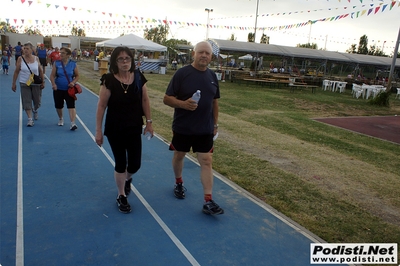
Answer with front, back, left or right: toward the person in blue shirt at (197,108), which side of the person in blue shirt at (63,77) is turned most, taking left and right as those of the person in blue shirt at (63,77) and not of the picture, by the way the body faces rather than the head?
front

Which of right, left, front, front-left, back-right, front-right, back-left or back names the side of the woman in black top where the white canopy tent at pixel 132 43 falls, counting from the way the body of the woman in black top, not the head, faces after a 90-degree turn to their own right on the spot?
right

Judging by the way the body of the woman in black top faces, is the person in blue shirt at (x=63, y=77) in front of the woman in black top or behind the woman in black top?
behind

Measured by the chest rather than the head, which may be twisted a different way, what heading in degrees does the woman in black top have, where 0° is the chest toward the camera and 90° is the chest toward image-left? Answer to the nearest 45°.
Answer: approximately 0°

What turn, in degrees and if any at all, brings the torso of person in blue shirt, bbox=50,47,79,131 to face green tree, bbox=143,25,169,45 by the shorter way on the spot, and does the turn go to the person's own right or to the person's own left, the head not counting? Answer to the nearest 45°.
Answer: approximately 180°

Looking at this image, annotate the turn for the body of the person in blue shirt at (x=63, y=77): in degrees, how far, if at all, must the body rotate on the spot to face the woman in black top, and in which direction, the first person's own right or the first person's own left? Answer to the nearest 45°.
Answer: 0° — they already face them

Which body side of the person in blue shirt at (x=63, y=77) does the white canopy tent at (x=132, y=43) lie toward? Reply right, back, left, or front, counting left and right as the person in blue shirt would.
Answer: back

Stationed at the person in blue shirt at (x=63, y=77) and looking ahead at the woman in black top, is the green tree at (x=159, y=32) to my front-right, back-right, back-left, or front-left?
back-left

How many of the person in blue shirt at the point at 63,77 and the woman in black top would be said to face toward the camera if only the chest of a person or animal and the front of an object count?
2

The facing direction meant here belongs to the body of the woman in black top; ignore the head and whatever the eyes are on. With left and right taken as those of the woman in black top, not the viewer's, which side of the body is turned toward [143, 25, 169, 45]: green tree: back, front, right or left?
back
